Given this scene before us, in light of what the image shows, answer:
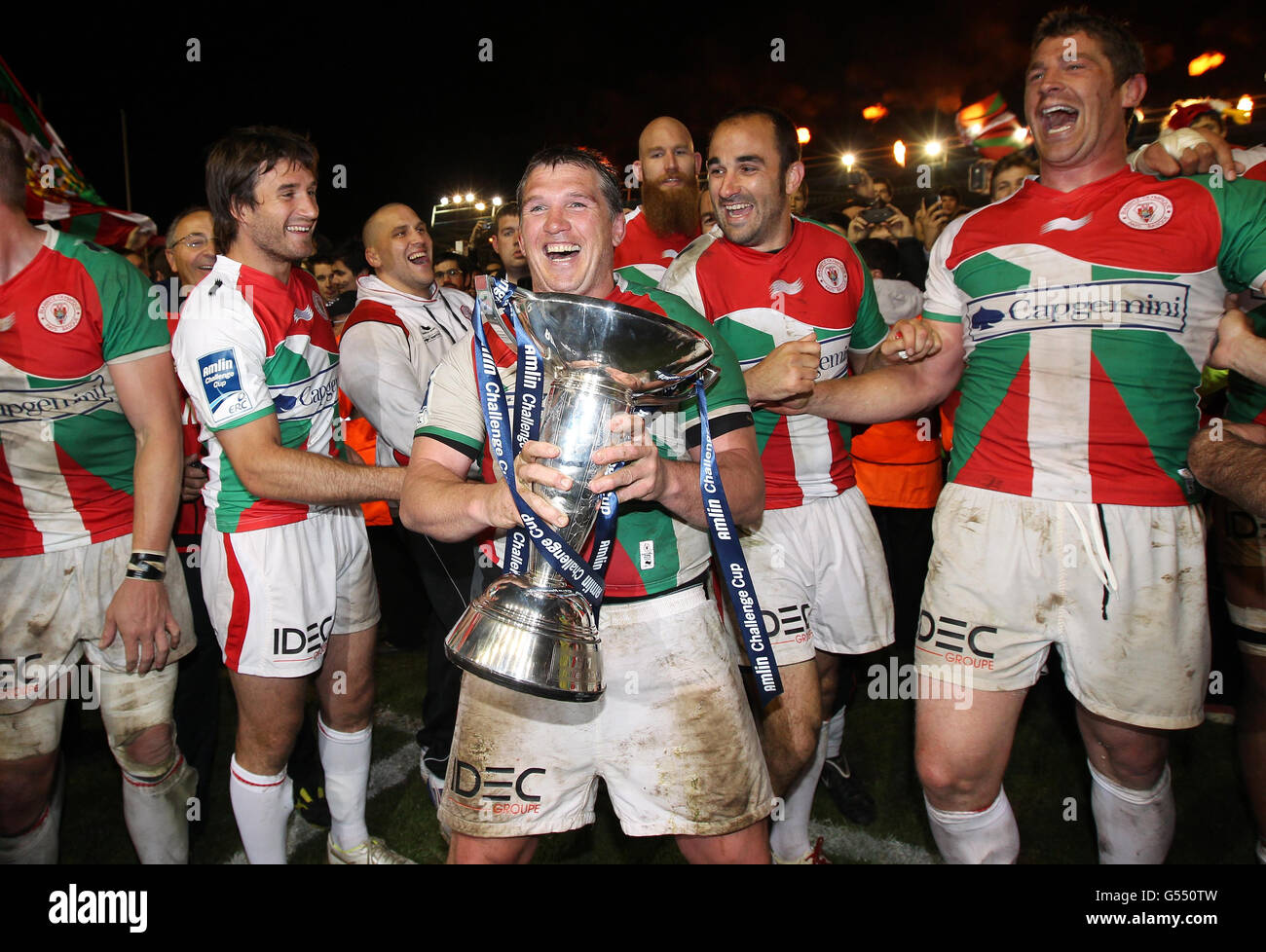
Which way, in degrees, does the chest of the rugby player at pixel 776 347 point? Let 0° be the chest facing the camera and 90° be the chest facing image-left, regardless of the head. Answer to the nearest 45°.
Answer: approximately 45°

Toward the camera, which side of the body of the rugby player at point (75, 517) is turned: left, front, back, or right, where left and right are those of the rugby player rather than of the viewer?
front

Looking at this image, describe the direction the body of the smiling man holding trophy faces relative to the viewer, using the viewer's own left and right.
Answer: facing the viewer

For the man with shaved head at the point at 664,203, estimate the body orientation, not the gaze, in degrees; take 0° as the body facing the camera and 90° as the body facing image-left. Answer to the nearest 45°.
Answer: approximately 0°

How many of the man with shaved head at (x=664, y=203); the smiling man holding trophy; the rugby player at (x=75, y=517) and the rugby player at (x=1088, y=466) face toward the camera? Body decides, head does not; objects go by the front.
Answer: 4

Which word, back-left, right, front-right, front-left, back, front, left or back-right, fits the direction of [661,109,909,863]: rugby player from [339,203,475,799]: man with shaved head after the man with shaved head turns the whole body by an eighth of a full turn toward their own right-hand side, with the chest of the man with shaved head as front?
front-left

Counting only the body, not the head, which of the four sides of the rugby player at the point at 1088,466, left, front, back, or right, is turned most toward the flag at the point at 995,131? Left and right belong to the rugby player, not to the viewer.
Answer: back

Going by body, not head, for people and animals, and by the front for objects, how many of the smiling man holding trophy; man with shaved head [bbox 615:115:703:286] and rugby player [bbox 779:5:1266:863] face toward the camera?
3

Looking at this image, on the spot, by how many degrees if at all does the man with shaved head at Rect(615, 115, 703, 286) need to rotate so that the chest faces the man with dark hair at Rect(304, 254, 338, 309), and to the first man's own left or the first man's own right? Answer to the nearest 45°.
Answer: approximately 135° to the first man's own right

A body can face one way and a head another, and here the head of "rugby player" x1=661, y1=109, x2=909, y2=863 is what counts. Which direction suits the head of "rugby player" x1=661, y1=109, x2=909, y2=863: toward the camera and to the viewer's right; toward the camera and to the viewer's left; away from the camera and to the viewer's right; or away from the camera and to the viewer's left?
toward the camera and to the viewer's left

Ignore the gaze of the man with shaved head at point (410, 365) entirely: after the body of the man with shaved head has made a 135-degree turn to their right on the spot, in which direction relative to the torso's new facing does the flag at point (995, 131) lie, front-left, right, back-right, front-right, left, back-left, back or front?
back-right

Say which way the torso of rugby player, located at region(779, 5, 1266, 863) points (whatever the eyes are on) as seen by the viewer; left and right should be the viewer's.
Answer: facing the viewer
